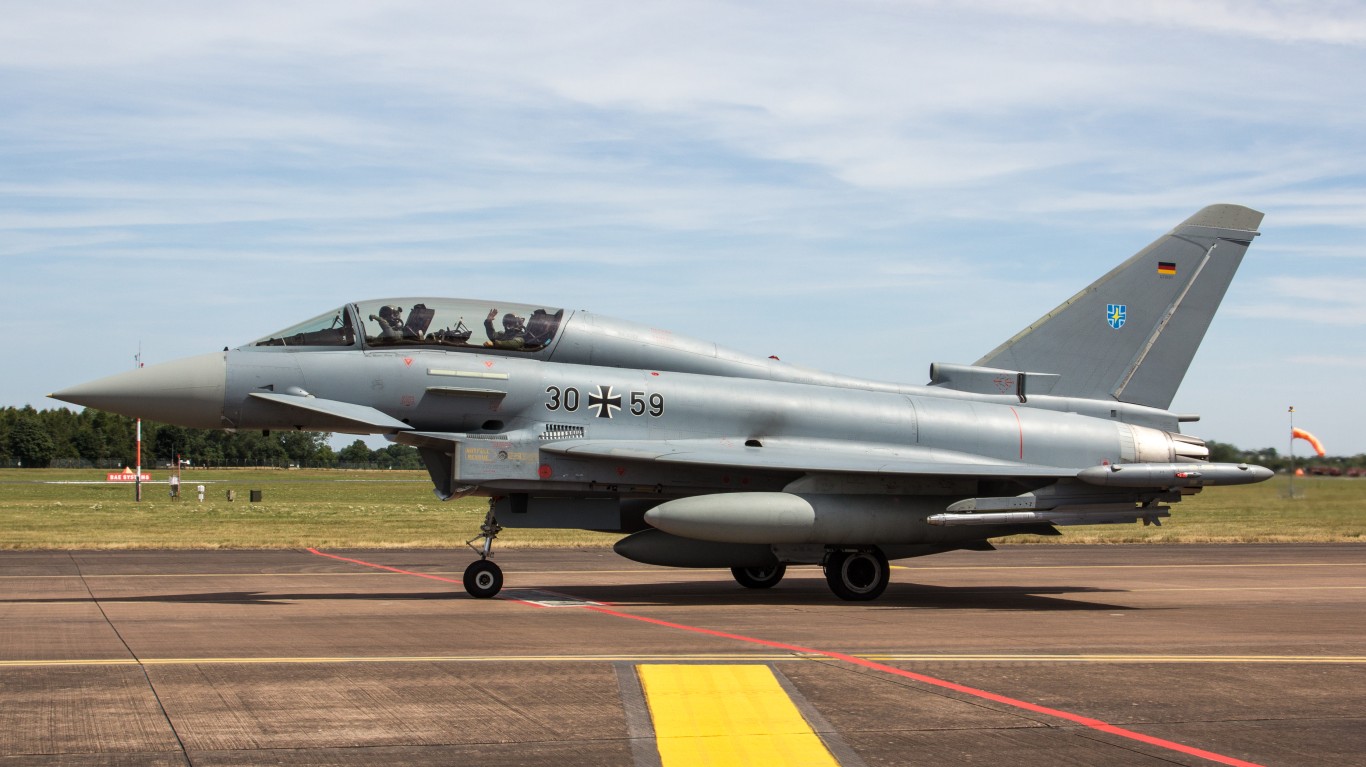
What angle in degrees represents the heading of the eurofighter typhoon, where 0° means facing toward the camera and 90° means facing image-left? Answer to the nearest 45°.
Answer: approximately 90°
